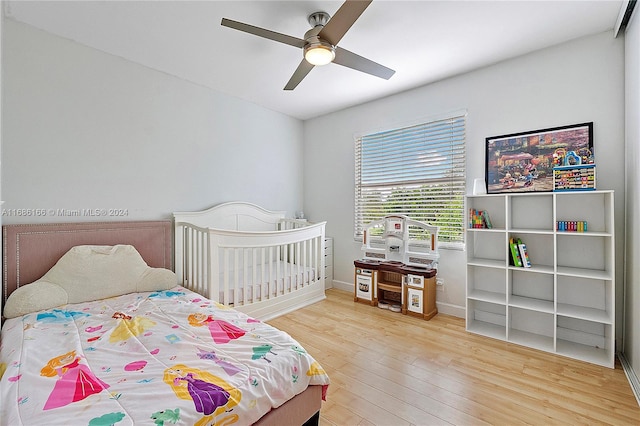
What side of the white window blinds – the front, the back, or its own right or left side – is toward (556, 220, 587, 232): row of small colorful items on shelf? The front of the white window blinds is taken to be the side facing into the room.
left

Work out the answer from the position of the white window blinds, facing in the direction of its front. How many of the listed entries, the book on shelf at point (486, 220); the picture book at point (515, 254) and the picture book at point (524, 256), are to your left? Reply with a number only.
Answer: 3

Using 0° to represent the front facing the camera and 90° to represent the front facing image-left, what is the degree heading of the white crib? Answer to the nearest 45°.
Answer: approximately 315°

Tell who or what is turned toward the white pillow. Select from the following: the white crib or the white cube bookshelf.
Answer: the white cube bookshelf

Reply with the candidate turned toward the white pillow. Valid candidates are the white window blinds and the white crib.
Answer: the white window blinds

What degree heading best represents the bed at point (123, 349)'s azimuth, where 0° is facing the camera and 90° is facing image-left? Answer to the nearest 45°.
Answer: approximately 315°

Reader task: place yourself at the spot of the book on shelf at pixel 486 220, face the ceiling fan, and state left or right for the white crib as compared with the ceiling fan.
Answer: right
